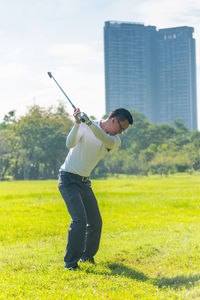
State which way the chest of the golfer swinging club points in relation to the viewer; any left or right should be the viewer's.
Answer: facing the viewer and to the right of the viewer
